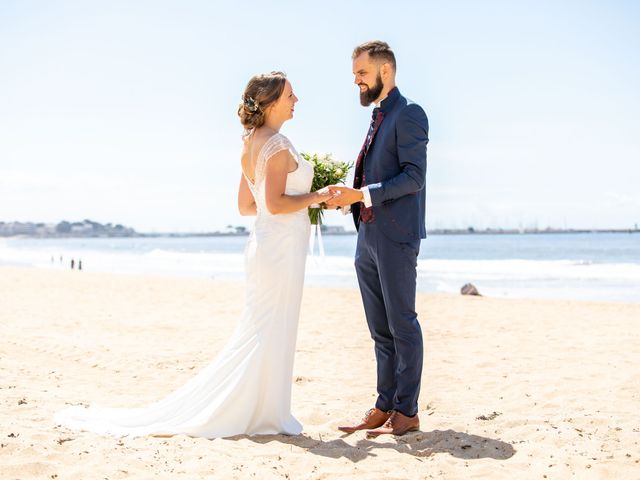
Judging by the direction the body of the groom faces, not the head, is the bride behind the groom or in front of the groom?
in front

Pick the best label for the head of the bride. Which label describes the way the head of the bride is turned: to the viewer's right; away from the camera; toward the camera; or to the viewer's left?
to the viewer's right

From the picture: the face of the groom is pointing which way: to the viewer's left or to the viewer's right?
to the viewer's left

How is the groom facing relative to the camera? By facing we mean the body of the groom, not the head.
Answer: to the viewer's left
